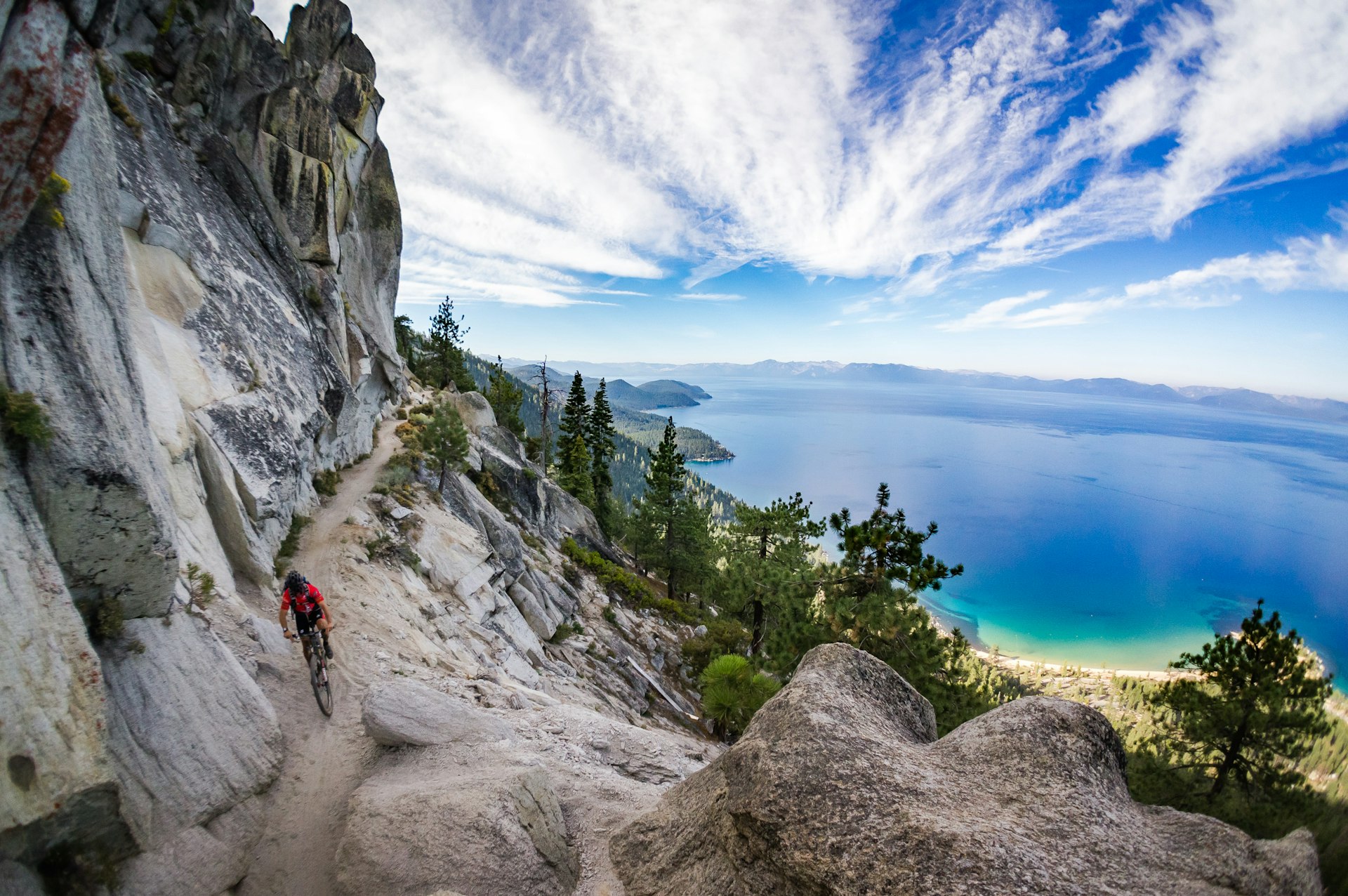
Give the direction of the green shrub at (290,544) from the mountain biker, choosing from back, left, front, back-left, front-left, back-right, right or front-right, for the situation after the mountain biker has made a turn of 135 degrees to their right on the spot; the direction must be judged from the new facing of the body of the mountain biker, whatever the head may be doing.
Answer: front-right

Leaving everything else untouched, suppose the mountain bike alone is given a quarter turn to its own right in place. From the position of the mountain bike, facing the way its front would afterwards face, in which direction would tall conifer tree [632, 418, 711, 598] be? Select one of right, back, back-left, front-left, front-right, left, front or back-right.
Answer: back-right

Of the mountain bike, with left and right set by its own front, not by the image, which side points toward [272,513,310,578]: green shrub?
back

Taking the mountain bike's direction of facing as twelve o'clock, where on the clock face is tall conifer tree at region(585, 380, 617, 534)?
The tall conifer tree is roughly at 7 o'clock from the mountain bike.

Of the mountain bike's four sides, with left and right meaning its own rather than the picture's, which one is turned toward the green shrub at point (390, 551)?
back

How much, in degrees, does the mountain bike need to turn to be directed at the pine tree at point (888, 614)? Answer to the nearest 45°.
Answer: approximately 90° to its left

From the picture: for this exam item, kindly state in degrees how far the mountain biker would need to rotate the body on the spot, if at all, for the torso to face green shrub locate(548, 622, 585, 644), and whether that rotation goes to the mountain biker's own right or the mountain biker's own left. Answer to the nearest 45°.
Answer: approximately 135° to the mountain biker's own left

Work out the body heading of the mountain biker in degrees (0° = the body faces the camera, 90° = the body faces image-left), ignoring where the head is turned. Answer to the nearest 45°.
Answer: approximately 0°

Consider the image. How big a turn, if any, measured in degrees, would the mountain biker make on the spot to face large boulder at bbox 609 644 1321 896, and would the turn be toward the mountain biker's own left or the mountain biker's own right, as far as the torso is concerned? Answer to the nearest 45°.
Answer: approximately 45° to the mountain biker's own left
